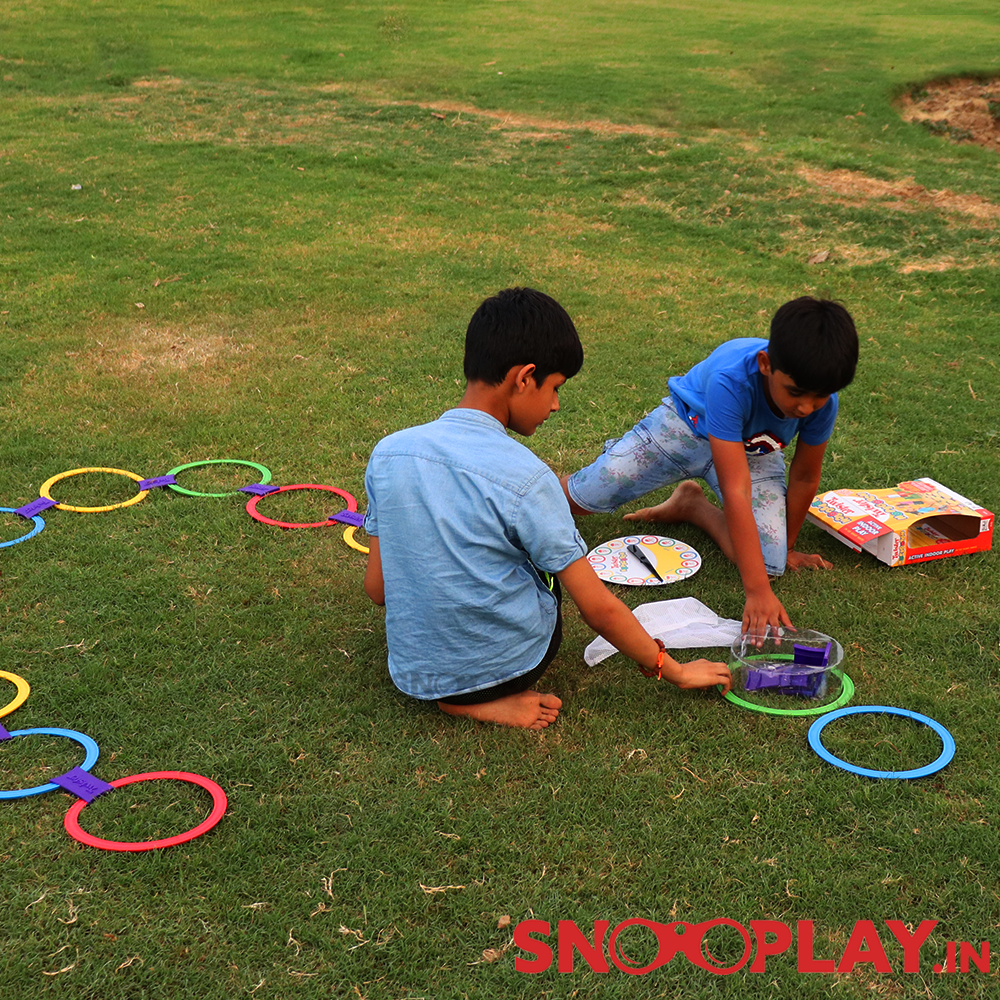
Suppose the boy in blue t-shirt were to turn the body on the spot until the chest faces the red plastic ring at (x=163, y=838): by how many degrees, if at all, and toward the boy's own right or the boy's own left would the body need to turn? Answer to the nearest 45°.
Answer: approximately 90° to the boy's own right

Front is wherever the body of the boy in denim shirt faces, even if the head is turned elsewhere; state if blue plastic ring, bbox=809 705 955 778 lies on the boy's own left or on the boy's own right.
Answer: on the boy's own right

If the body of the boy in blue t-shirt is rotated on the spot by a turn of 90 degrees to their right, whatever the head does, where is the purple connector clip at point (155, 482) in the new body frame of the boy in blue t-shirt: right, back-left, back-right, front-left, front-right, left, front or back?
front-right

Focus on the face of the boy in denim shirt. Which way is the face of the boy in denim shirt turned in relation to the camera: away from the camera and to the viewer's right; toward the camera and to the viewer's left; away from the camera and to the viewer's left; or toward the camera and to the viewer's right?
away from the camera and to the viewer's right

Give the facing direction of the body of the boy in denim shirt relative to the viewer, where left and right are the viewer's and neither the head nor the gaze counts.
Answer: facing away from the viewer and to the right of the viewer

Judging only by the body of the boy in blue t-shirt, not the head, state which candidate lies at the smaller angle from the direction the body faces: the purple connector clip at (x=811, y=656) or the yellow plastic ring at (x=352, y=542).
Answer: the purple connector clip

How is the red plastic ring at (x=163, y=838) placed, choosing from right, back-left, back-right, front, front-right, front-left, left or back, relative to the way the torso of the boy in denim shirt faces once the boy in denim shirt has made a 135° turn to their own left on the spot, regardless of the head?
front-left
